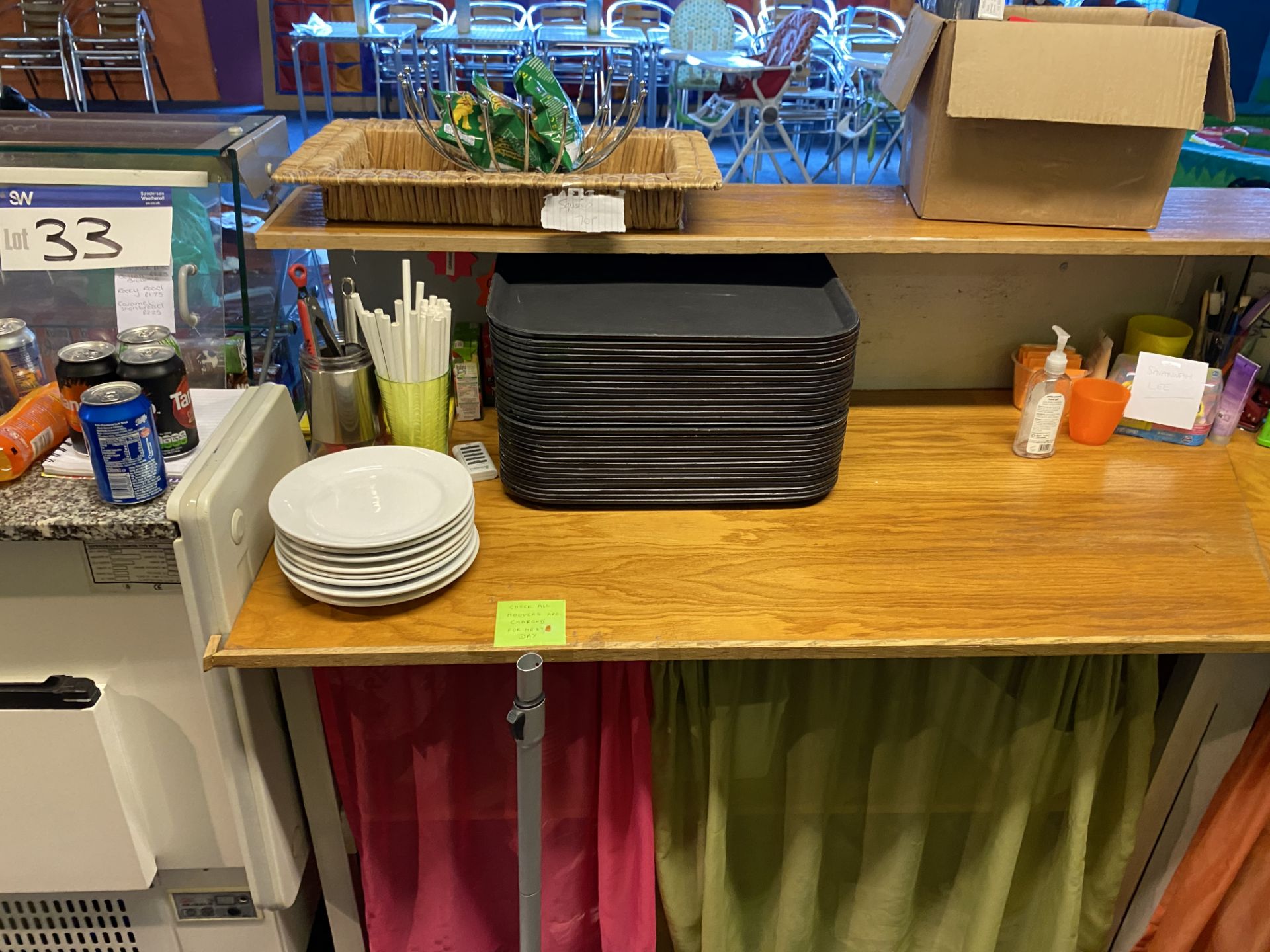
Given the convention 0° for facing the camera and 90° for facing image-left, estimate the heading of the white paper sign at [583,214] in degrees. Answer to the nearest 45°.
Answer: approximately 0°

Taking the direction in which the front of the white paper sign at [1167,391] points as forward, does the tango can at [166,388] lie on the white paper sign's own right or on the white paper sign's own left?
on the white paper sign's own right

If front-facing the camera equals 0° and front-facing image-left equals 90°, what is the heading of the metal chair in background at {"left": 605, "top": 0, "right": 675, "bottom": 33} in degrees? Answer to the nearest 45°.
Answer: approximately 0°

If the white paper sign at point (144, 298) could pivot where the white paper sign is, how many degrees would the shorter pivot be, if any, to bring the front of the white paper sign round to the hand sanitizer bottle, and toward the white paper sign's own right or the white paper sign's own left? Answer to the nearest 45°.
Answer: approximately 45° to the white paper sign's own left

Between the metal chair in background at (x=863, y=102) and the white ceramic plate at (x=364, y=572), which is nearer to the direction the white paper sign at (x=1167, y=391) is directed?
the white ceramic plate
